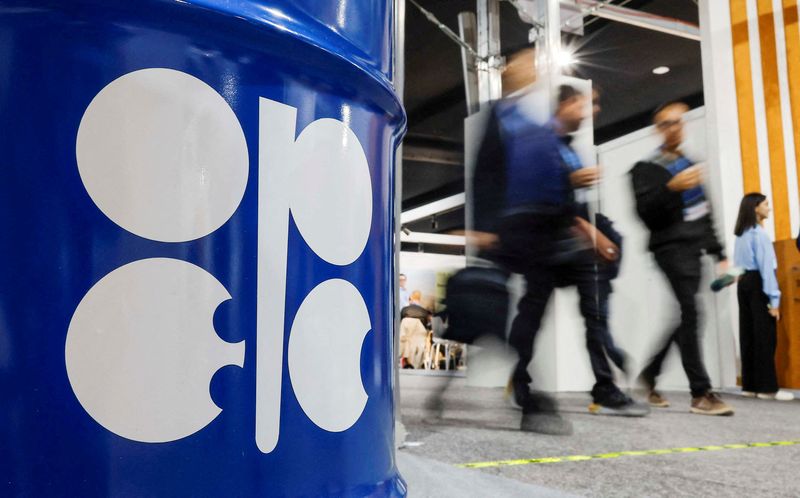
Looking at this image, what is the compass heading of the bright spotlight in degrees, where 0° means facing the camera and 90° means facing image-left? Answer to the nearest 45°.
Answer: approximately 0°

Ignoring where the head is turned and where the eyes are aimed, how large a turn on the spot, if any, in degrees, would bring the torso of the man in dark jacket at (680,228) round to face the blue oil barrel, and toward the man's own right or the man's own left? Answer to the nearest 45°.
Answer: approximately 45° to the man's own right

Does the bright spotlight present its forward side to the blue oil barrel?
yes
